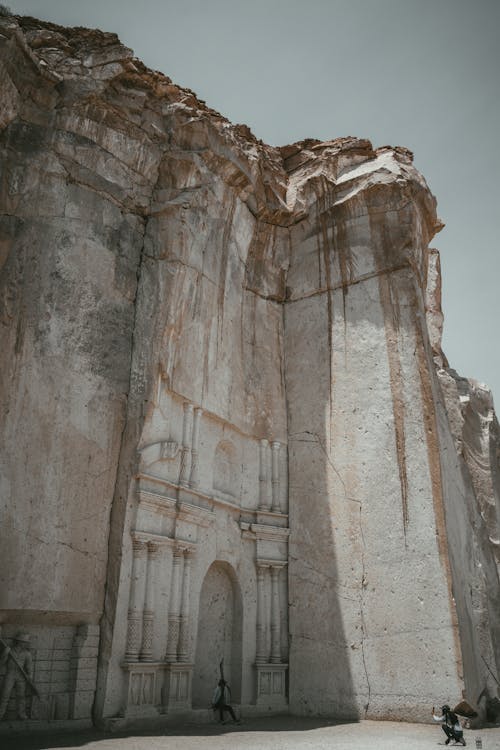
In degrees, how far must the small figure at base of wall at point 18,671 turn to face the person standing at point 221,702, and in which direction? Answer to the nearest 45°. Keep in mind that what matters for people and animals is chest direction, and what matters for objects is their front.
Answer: approximately 90° to its left

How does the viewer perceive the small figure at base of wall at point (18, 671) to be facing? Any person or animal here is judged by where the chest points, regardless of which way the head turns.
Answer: facing the viewer and to the right of the viewer
